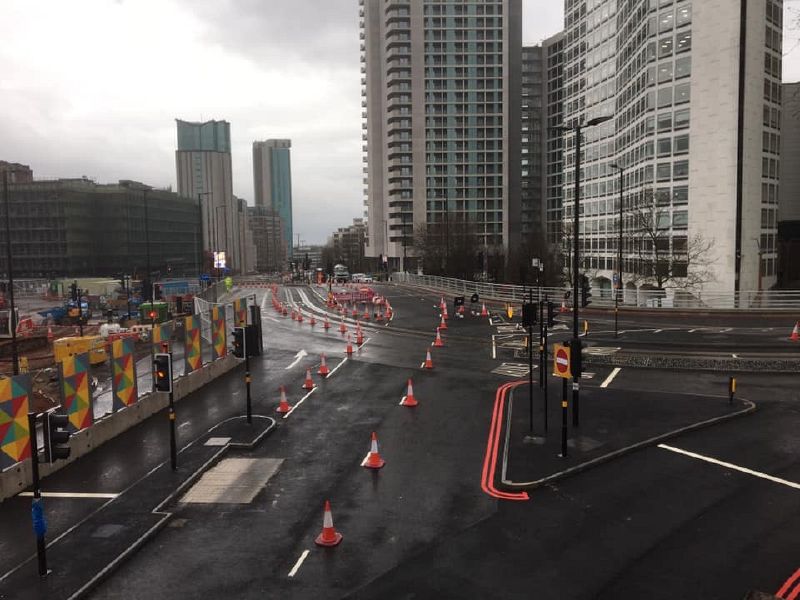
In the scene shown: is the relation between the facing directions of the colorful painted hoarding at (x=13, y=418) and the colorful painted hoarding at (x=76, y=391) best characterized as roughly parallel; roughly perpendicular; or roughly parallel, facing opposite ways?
roughly parallel

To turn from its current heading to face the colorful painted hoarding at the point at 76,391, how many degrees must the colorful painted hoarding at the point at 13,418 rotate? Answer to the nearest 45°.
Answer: approximately 90° to its left

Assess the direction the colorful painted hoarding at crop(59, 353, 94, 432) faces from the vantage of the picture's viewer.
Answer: facing the viewer and to the right of the viewer

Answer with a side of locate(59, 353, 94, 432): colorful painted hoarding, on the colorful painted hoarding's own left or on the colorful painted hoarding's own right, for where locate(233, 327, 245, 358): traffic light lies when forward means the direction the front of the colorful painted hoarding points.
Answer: on the colorful painted hoarding's own left

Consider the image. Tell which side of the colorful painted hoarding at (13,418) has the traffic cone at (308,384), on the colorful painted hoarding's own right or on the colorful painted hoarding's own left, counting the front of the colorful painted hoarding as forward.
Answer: on the colorful painted hoarding's own left

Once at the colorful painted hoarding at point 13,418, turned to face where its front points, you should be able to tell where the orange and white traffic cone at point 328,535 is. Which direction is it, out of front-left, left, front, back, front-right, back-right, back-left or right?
front

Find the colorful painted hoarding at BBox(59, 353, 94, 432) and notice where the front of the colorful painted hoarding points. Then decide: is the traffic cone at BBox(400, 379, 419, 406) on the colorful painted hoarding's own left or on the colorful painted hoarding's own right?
on the colorful painted hoarding's own left

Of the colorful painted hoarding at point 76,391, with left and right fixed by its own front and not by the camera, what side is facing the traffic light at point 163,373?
front

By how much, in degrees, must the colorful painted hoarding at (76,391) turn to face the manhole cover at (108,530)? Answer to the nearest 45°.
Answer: approximately 45° to its right

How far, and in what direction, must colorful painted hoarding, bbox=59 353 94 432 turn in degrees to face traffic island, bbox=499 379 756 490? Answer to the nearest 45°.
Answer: approximately 45° to its left

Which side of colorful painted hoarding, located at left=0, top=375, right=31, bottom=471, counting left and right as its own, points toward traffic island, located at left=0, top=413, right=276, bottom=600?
front

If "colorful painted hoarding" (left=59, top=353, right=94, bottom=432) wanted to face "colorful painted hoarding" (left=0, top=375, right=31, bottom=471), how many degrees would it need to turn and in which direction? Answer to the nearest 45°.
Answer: approximately 90° to its right

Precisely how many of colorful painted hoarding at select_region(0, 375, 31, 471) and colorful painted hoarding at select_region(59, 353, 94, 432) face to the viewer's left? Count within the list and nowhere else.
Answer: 0

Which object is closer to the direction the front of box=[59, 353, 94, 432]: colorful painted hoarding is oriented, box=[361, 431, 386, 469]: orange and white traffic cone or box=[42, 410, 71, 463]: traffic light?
the orange and white traffic cone
